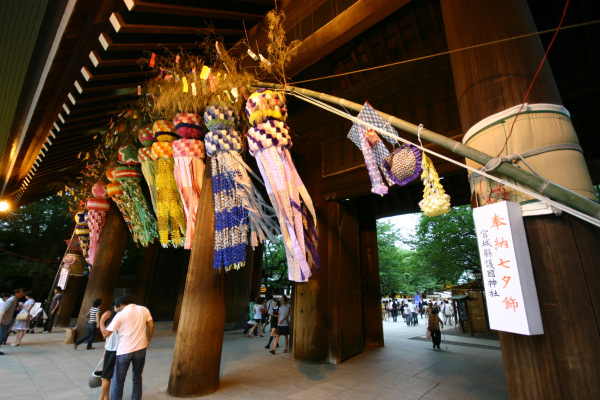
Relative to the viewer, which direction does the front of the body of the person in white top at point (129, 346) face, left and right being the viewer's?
facing away from the viewer and to the left of the viewer

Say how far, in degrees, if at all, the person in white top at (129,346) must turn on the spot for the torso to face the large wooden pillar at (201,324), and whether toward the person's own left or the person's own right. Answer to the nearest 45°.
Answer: approximately 135° to the person's own right

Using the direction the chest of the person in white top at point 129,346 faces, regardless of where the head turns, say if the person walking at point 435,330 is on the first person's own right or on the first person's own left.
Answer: on the first person's own right

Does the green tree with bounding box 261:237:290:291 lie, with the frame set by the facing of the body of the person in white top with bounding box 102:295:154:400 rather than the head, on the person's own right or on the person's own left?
on the person's own right

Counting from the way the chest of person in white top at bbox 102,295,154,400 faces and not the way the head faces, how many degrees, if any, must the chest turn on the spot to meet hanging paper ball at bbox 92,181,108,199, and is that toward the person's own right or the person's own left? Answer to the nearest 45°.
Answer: approximately 45° to the person's own right

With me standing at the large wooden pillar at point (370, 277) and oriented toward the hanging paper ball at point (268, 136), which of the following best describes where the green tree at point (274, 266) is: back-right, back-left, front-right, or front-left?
back-right
